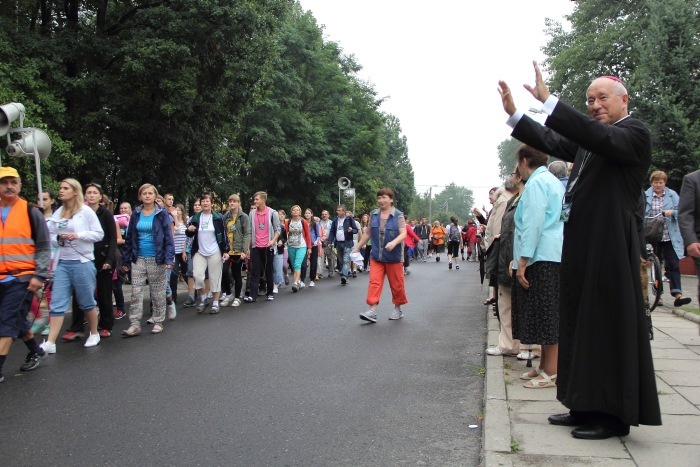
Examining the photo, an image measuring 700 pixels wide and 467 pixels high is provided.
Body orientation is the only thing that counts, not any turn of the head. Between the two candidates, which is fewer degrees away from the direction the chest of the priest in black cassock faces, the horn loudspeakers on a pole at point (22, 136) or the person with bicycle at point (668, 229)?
the horn loudspeakers on a pole

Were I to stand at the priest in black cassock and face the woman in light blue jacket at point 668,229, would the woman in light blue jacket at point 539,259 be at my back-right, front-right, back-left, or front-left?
front-left

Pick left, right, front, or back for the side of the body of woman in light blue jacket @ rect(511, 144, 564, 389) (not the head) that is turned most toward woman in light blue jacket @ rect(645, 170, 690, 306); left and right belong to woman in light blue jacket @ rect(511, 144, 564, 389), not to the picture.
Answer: right

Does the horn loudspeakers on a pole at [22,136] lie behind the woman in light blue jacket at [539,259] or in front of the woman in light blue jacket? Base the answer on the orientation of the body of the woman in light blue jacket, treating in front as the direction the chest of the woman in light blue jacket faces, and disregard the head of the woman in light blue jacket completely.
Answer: in front

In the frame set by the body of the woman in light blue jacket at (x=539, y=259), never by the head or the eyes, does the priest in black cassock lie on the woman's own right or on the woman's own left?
on the woman's own left

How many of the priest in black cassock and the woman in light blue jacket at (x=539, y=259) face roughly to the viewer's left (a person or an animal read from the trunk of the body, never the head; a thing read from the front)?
2

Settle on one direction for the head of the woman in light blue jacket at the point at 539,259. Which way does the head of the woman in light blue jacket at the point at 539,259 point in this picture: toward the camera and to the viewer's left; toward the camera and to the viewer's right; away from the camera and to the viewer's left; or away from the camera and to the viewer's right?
away from the camera and to the viewer's left

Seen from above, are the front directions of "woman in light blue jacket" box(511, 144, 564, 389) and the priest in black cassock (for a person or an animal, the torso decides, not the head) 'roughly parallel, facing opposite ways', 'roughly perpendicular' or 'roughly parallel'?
roughly parallel

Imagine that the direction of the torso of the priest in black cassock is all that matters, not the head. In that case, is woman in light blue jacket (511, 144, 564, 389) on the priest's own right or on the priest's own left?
on the priest's own right

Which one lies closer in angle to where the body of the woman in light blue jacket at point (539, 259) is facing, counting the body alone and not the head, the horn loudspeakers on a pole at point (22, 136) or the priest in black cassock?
the horn loudspeakers on a pole

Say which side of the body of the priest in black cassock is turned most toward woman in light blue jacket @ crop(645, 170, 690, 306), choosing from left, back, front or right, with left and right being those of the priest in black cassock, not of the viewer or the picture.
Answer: right

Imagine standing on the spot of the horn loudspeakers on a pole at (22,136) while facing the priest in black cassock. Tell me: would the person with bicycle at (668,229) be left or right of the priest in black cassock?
left

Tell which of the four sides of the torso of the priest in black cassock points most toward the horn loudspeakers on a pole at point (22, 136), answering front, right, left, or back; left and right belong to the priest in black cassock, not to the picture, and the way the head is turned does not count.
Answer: front

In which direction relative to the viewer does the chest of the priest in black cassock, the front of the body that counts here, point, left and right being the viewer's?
facing to the left of the viewer

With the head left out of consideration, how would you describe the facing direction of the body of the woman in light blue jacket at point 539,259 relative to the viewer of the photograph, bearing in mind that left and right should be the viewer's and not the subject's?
facing to the left of the viewer

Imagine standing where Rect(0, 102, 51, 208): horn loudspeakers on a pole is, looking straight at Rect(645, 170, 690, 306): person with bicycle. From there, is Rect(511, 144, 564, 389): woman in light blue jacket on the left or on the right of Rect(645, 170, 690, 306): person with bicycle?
right
